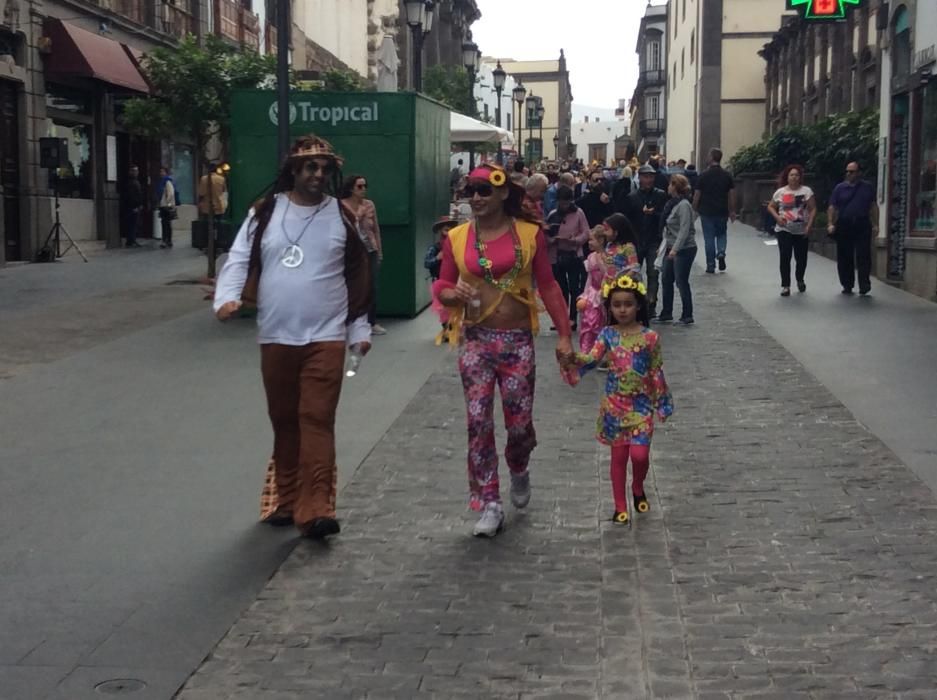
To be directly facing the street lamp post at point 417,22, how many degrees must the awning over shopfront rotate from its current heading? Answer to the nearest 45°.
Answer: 0° — it already faces it

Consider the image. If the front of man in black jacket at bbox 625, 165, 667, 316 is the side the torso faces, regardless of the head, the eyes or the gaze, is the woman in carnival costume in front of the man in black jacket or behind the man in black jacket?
in front

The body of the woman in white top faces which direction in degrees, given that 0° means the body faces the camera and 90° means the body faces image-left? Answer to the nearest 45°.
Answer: approximately 0°

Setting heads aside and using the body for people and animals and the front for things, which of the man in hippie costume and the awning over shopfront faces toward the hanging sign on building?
the awning over shopfront

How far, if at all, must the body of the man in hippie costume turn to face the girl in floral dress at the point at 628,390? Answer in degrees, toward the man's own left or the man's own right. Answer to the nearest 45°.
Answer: approximately 90° to the man's own left

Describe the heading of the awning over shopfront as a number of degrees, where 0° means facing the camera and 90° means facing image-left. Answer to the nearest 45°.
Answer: approximately 315°

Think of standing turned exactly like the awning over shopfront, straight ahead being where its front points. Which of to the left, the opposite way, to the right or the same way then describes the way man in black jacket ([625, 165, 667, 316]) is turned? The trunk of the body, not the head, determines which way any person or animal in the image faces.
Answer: to the right

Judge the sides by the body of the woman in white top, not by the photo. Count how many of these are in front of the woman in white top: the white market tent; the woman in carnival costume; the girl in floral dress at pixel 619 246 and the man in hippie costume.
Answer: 3

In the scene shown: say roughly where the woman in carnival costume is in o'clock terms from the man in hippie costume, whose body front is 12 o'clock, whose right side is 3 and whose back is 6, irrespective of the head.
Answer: The woman in carnival costume is roughly at 9 o'clock from the man in hippie costume.

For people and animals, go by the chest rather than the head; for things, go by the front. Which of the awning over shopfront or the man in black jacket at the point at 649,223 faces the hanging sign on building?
the awning over shopfront

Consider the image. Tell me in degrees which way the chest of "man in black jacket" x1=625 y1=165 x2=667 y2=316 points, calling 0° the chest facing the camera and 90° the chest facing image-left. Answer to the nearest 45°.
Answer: approximately 0°

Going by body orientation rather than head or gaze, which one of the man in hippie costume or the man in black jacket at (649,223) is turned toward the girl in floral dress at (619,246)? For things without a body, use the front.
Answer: the man in black jacket
